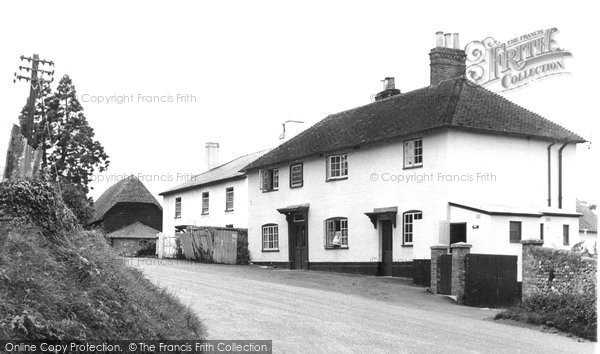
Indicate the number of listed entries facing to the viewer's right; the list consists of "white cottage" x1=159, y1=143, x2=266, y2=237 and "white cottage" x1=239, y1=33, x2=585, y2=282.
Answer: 0

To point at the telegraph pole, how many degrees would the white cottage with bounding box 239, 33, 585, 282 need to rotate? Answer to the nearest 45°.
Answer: approximately 45° to its right

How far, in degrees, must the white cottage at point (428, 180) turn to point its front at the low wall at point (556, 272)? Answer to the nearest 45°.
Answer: approximately 45° to its left

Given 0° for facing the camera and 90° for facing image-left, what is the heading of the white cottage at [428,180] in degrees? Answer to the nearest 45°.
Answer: approximately 45°

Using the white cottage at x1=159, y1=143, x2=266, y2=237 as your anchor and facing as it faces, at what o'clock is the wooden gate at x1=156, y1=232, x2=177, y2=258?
The wooden gate is roughly at 2 o'clock from the white cottage.

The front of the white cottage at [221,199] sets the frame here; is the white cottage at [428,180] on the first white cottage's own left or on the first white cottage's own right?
on the first white cottage's own left

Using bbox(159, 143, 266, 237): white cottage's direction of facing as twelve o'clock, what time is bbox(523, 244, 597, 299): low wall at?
The low wall is roughly at 10 o'clock from the white cottage.

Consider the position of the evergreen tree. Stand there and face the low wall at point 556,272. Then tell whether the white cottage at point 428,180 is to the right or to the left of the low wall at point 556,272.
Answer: left

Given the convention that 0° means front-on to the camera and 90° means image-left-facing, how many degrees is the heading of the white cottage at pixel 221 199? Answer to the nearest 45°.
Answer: approximately 45°

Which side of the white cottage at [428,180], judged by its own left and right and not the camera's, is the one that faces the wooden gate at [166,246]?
right
